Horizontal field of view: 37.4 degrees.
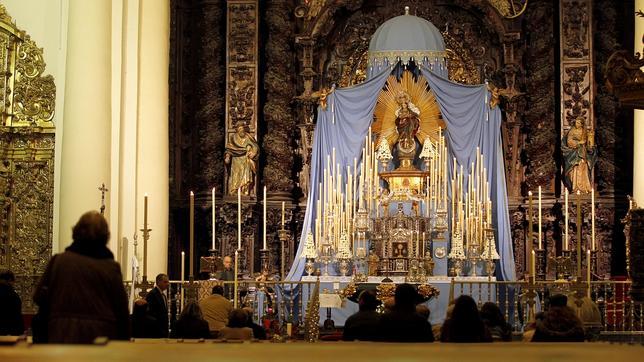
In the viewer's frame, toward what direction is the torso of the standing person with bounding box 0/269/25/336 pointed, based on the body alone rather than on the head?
away from the camera

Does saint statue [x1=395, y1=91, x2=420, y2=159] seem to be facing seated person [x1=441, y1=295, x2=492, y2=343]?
yes

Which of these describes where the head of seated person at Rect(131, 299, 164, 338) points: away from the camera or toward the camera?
away from the camera

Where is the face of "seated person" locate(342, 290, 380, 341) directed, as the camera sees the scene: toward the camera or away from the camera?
away from the camera

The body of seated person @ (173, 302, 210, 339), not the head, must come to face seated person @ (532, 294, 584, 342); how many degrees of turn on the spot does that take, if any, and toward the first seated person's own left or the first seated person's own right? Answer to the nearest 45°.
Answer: approximately 135° to the first seated person's own right

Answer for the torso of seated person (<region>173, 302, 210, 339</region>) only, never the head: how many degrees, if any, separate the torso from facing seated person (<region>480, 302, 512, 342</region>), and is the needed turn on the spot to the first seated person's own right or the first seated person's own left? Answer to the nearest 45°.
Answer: approximately 135° to the first seated person's own right

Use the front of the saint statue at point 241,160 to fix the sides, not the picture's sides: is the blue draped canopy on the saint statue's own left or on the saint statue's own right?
on the saint statue's own left

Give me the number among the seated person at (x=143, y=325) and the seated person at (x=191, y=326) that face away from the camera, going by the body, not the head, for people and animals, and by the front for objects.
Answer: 2

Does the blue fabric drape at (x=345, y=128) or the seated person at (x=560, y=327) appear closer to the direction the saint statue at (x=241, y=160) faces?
the seated person

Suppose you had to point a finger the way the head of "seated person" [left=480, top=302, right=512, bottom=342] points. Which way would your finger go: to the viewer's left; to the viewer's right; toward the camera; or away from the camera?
away from the camera

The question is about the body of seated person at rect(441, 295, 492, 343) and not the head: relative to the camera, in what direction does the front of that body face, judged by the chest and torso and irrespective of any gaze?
away from the camera
